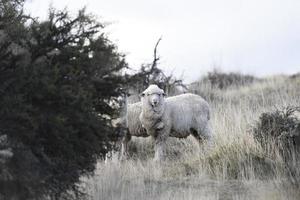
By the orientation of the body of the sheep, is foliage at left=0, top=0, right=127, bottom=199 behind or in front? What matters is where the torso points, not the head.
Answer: in front

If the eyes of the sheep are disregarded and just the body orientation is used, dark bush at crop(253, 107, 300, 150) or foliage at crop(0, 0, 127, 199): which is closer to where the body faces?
the foliage

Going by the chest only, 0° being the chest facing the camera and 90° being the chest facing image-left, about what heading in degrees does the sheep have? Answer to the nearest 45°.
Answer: approximately 45°
